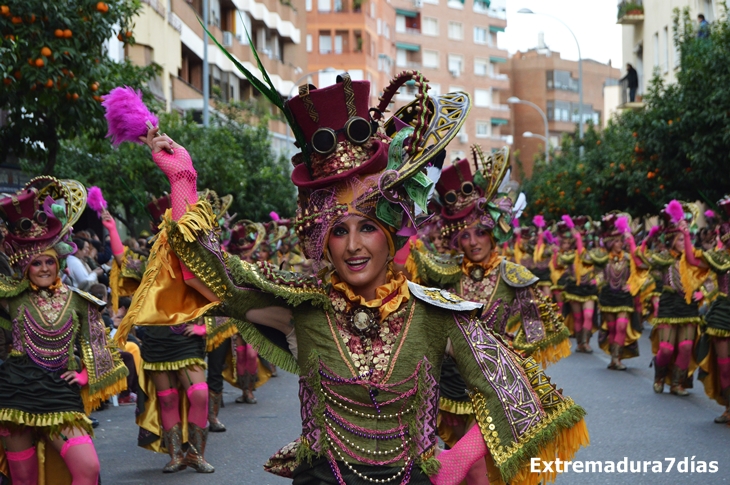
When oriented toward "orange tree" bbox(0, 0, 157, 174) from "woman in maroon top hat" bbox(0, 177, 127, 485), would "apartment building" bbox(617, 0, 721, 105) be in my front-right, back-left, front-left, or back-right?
front-right

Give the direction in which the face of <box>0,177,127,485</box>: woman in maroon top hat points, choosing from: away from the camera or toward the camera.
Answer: toward the camera

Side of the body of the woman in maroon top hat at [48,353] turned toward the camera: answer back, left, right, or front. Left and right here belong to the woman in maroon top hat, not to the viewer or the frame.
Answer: front

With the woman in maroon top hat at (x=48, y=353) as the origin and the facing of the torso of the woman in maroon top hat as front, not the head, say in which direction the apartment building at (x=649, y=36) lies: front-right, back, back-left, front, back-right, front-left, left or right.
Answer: back-left

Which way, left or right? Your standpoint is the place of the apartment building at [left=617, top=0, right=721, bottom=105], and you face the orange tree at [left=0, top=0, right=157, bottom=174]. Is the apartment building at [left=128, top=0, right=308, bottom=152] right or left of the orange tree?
right

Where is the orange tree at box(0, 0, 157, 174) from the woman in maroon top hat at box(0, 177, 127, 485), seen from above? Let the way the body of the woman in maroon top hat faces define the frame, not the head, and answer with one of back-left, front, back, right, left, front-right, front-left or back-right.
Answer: back

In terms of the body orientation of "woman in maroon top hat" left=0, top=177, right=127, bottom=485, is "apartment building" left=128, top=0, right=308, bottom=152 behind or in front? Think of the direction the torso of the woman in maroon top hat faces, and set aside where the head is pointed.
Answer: behind
